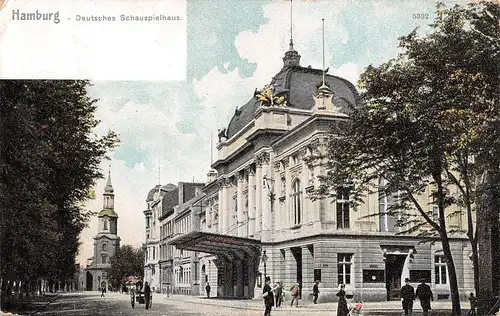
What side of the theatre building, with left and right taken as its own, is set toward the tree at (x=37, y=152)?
front

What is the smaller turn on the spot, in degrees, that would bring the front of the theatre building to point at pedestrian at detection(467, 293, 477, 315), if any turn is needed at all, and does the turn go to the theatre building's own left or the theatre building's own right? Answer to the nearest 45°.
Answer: approximately 90° to the theatre building's own left

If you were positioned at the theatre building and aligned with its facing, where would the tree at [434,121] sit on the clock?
The tree is roughly at 9 o'clock from the theatre building.

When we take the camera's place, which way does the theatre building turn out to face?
facing the viewer and to the left of the viewer

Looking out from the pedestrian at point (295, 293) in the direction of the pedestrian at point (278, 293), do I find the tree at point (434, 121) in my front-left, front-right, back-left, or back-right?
back-left

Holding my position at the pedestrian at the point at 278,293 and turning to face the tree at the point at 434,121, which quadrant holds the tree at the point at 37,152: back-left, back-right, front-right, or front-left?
back-right
